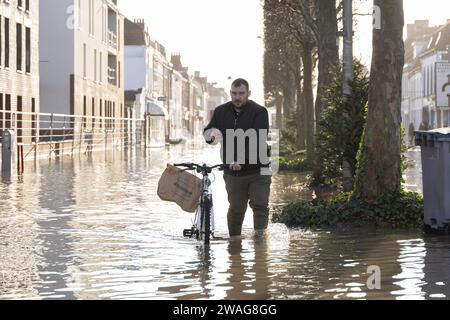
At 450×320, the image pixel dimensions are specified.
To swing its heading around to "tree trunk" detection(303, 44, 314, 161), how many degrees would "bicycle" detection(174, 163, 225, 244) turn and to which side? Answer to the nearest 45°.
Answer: approximately 180°

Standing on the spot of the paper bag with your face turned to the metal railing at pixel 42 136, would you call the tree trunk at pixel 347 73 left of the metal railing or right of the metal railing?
right

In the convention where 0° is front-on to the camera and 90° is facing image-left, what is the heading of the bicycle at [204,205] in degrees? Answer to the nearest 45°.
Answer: approximately 0°

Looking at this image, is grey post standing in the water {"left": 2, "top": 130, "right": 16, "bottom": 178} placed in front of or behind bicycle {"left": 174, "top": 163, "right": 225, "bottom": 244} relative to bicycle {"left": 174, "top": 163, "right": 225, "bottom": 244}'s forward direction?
behind

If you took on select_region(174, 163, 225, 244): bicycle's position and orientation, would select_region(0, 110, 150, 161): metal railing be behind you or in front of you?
behind

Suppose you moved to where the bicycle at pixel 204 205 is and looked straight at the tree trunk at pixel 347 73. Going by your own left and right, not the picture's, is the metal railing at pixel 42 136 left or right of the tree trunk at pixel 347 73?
left

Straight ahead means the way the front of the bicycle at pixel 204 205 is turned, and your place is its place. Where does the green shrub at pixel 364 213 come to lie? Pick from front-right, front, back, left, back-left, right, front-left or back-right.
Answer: back-left

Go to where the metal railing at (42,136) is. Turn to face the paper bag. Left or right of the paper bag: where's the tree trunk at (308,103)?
left
